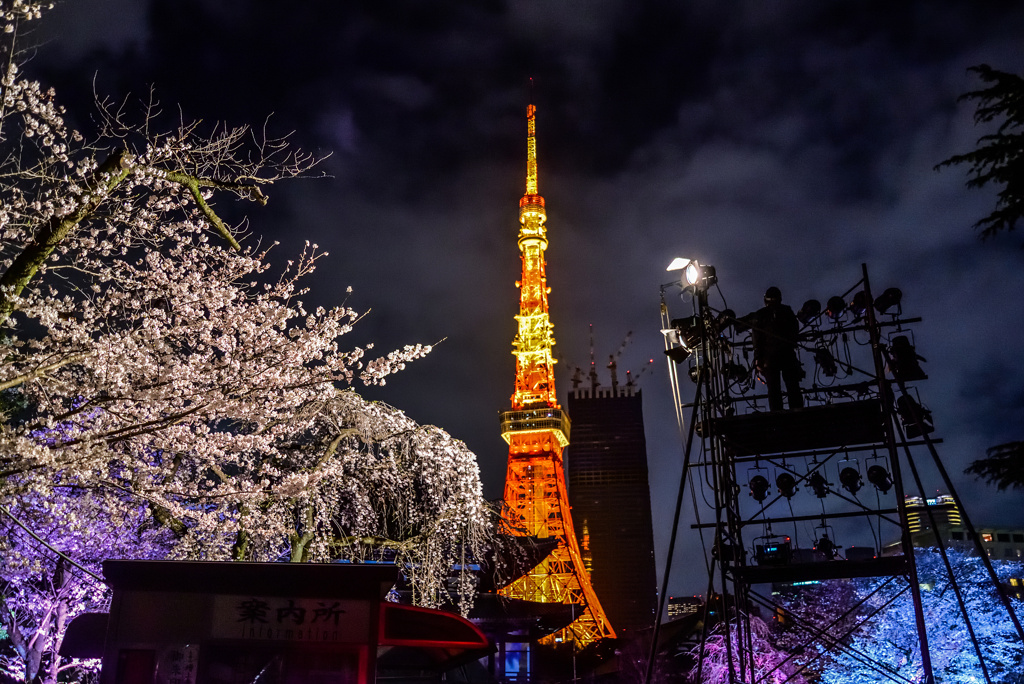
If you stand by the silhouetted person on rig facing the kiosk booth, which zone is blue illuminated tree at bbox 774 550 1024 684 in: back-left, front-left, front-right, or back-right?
back-right

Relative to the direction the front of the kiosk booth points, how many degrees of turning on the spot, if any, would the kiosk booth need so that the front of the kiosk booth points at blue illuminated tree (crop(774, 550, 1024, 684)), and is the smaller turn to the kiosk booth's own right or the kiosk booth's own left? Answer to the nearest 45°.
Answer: approximately 135° to the kiosk booth's own left

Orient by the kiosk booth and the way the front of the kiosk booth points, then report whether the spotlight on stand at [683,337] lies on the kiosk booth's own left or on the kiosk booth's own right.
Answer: on the kiosk booth's own left

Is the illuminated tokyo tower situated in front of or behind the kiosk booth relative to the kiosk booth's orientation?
behind

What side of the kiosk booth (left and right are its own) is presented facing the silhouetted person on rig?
left

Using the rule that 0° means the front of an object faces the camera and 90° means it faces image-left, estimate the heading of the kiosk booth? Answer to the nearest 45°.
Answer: approximately 0°
